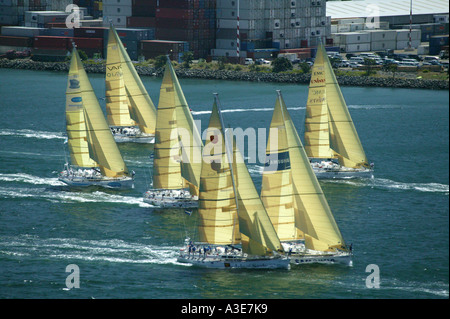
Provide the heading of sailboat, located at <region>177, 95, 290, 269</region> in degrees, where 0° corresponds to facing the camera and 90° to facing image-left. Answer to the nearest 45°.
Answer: approximately 270°

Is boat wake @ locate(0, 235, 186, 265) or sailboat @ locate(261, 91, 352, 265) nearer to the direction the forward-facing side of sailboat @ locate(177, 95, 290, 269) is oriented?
the sailboat

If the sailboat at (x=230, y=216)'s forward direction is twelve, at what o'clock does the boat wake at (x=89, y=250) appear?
The boat wake is roughly at 7 o'clock from the sailboat.

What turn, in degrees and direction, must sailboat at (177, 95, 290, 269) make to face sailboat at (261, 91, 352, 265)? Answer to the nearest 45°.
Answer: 0° — it already faces it
